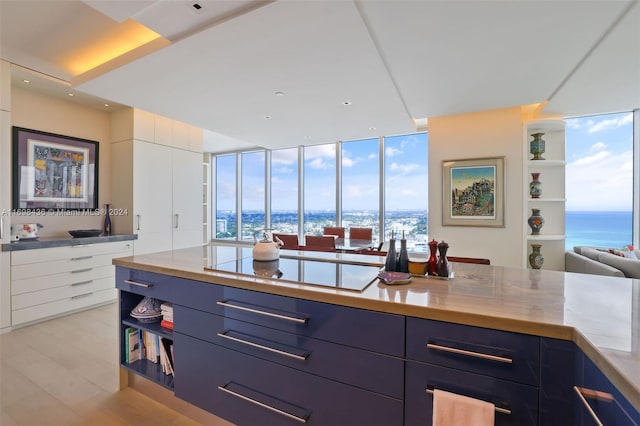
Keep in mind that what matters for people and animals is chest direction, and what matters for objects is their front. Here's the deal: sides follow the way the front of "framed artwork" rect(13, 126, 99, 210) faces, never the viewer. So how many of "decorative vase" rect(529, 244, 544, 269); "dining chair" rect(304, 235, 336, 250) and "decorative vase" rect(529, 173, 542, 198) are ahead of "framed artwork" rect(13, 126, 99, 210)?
3

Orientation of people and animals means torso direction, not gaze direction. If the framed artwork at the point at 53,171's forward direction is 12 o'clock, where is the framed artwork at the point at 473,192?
the framed artwork at the point at 473,192 is roughly at 12 o'clock from the framed artwork at the point at 53,171.

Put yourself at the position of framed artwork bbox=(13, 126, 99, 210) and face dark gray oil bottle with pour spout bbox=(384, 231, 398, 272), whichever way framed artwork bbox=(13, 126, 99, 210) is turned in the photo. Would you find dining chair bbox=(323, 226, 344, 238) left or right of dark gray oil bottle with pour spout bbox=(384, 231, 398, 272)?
left

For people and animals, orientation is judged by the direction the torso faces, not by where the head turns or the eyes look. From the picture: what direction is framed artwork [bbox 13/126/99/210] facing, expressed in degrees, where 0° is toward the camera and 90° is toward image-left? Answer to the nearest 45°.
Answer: approximately 315°

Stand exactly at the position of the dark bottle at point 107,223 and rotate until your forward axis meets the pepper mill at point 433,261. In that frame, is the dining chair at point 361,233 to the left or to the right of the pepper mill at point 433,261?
left

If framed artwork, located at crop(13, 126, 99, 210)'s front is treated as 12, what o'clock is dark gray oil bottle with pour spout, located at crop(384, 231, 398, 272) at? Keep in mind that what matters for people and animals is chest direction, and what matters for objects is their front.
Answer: The dark gray oil bottle with pour spout is roughly at 1 o'clock from the framed artwork.

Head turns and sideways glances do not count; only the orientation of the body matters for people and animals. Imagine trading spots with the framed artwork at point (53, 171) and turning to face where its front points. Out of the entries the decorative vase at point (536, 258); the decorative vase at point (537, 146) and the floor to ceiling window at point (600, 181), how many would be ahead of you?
3
